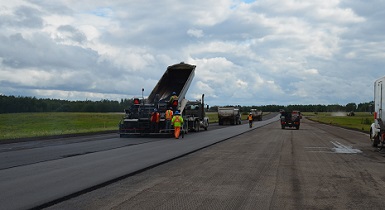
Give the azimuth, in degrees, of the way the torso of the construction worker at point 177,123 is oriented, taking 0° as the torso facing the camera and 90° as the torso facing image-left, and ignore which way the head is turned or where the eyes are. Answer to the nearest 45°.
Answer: approximately 180°

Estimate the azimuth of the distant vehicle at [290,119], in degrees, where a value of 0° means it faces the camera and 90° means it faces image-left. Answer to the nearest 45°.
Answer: approximately 180°

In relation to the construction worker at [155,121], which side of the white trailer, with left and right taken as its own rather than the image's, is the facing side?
left

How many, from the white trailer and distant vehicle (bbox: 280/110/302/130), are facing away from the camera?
2

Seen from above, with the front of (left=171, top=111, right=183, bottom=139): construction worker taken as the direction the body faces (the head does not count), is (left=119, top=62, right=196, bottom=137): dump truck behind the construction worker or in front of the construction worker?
in front

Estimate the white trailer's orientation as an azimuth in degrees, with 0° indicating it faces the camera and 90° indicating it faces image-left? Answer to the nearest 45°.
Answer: approximately 180°

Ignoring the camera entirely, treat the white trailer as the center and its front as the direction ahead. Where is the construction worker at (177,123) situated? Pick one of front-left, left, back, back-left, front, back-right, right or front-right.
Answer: left

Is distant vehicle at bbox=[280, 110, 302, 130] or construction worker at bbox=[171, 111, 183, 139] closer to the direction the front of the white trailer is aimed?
the distant vehicle

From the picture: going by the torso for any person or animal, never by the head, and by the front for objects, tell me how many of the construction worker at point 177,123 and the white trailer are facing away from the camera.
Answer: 2

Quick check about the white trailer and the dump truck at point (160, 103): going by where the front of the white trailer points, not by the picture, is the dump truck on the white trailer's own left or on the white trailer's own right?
on the white trailer's own left
